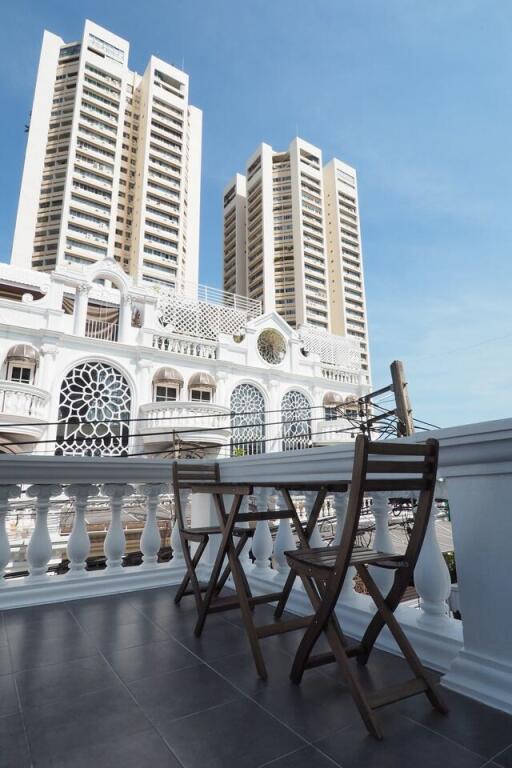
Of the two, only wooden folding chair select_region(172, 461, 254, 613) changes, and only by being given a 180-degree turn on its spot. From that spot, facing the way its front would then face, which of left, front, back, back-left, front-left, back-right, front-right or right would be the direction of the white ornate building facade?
front-right

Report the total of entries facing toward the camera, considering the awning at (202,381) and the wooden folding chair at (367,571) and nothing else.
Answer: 1

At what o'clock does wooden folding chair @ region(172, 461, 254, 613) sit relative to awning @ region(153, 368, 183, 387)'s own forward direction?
The wooden folding chair is roughly at 12 o'clock from the awning.

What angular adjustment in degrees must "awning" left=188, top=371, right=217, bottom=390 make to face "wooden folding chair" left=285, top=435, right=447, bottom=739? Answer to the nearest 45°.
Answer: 0° — it already faces it

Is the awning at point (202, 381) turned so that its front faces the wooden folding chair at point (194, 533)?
yes

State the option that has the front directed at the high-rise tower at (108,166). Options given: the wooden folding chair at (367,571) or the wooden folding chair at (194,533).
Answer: the wooden folding chair at (367,571)

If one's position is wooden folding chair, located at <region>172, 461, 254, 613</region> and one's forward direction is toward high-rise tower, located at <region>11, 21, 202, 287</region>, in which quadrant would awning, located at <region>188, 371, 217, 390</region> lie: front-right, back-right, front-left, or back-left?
front-right

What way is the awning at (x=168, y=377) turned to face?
toward the camera

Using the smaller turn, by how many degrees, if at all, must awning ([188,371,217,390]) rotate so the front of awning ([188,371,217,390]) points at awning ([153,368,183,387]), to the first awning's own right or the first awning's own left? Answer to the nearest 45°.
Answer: approximately 45° to the first awning's own right

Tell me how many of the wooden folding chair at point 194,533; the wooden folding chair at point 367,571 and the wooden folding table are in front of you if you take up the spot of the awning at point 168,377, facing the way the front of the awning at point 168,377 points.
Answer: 3

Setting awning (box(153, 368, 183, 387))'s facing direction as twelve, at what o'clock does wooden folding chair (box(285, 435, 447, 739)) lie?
The wooden folding chair is roughly at 12 o'clock from the awning.

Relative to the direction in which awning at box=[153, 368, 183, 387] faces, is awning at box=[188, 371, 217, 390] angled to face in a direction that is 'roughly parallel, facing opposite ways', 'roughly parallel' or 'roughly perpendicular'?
roughly parallel

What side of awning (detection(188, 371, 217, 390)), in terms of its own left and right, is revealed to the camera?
front

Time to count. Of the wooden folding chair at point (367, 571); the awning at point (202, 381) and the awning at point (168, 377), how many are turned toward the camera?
2

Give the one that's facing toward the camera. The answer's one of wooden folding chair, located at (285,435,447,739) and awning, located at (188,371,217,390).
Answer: the awning

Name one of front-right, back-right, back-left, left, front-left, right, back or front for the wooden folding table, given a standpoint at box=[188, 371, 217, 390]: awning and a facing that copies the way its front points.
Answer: front

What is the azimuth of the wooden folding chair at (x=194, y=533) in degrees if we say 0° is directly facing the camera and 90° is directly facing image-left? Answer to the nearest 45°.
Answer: approximately 315°

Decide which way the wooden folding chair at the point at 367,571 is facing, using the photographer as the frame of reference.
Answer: facing away from the viewer and to the left of the viewer

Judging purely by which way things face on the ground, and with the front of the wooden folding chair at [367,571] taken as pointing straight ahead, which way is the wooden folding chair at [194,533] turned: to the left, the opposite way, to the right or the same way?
the opposite way
